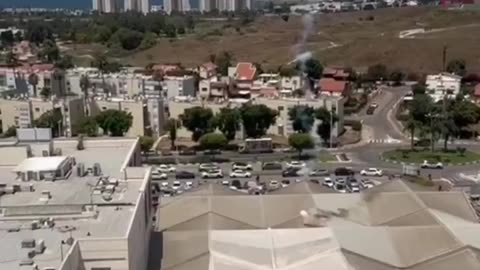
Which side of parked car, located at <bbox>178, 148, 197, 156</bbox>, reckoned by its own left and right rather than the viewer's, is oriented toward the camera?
left

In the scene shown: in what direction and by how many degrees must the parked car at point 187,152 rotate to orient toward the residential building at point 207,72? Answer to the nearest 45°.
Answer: approximately 90° to its right

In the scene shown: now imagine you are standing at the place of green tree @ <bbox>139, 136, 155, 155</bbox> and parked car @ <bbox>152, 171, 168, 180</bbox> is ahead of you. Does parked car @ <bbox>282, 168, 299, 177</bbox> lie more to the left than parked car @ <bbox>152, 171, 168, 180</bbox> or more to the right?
left
